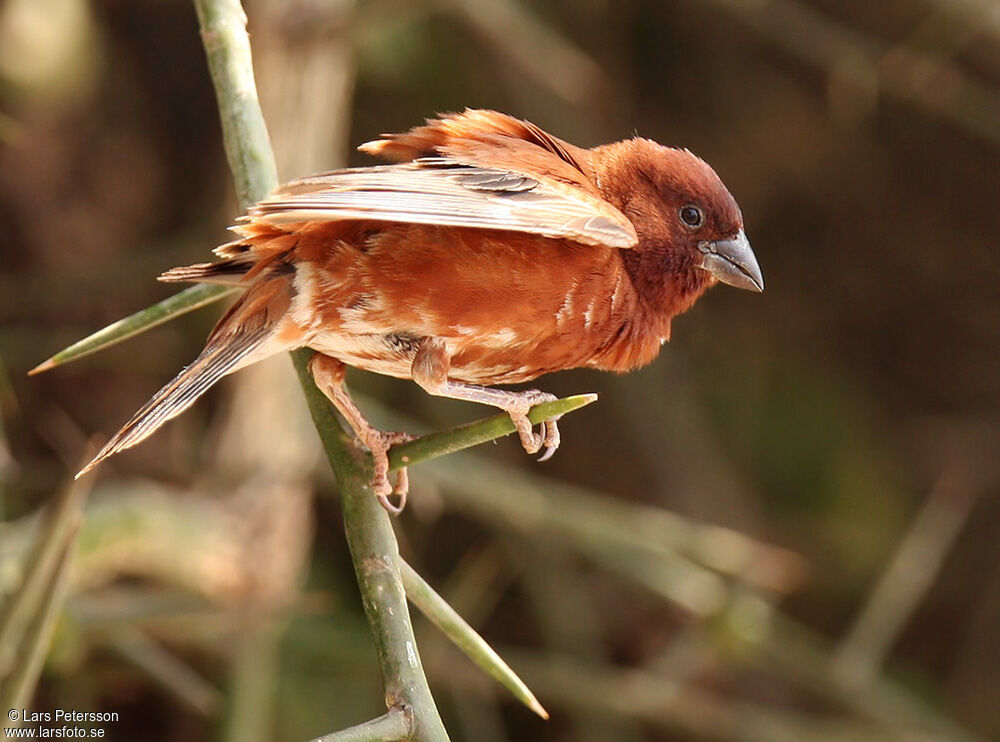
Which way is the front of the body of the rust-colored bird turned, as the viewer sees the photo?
to the viewer's right
